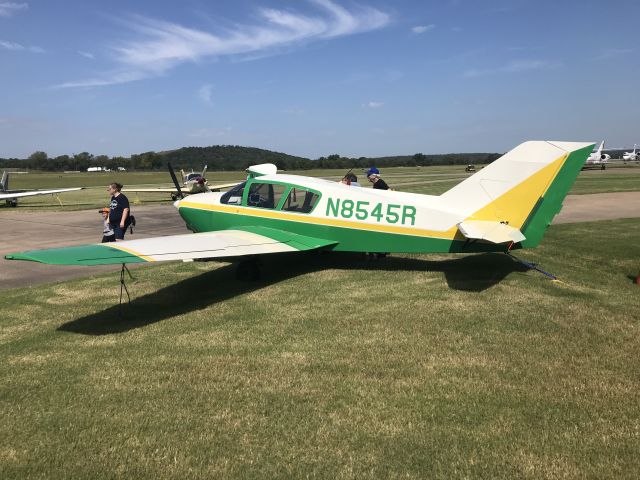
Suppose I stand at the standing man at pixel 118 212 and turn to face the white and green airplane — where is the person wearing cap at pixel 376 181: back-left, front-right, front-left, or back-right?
front-left

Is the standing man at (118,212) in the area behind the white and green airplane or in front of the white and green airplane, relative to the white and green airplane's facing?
in front

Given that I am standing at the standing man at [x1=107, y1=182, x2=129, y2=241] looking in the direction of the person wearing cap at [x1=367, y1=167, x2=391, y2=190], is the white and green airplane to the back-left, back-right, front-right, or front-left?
front-right

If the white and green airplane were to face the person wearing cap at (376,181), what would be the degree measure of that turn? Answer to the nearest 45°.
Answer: approximately 45° to its right

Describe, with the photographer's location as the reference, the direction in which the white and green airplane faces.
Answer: facing away from the viewer and to the left of the viewer
